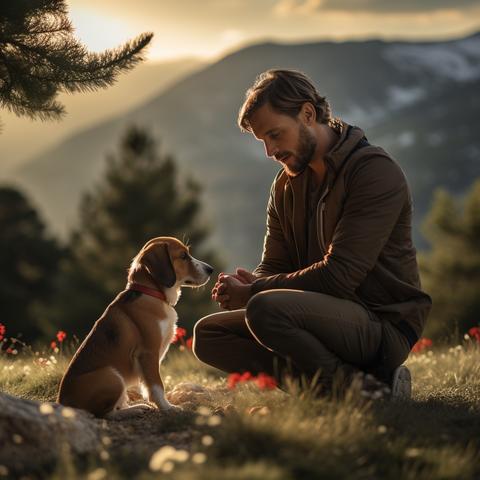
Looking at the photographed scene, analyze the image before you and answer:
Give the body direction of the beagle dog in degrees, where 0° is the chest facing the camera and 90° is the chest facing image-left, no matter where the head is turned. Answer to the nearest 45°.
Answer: approximately 270°

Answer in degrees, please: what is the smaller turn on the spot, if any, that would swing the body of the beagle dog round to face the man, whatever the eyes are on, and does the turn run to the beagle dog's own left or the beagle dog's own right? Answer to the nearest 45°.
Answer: approximately 45° to the beagle dog's own right

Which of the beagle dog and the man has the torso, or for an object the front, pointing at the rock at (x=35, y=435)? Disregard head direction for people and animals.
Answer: the man

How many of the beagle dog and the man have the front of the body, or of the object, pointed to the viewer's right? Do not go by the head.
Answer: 1

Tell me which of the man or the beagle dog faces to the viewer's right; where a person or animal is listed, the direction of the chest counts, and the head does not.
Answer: the beagle dog
